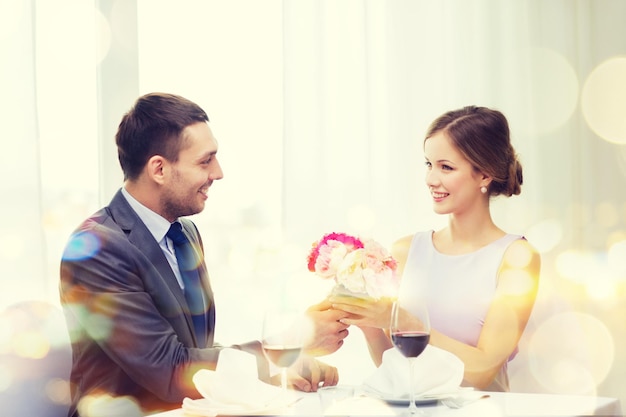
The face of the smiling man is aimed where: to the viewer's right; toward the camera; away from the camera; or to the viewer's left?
to the viewer's right

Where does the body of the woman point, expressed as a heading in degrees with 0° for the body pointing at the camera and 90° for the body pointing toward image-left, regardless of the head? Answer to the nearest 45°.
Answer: approximately 45°

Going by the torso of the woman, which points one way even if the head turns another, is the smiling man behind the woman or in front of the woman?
in front

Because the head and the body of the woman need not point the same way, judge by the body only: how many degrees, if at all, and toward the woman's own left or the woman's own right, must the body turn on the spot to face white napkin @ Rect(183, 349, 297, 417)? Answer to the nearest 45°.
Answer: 0° — they already face it

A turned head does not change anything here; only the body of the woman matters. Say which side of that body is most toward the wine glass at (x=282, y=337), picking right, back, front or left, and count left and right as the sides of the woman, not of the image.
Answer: front

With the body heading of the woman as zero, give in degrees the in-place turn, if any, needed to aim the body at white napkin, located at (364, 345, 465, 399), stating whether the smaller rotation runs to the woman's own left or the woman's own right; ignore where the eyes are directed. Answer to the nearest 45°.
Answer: approximately 45° to the woman's own left

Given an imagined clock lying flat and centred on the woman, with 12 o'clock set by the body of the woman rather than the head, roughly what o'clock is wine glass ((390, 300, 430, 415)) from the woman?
The wine glass is roughly at 11 o'clock from the woman.

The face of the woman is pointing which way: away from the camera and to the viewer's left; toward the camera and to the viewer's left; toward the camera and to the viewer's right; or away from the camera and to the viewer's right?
toward the camera and to the viewer's left
